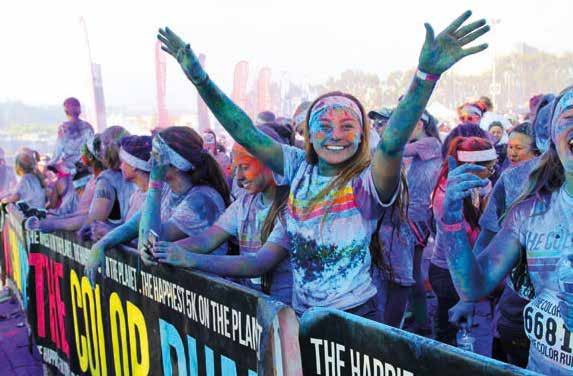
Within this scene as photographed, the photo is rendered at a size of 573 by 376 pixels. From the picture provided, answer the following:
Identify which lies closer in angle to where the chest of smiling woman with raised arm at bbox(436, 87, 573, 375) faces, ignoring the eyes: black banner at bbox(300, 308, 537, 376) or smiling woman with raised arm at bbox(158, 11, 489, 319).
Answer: the black banner

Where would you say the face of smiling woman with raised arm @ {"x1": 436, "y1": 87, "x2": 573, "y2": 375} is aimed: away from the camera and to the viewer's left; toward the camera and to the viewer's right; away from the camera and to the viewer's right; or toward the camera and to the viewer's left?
toward the camera and to the viewer's left

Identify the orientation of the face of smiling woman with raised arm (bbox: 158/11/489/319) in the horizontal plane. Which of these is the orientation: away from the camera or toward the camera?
toward the camera

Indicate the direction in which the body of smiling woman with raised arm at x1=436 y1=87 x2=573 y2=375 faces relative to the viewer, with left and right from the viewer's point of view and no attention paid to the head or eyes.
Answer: facing the viewer

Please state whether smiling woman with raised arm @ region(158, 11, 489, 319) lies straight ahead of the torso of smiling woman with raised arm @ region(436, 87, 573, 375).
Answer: no
